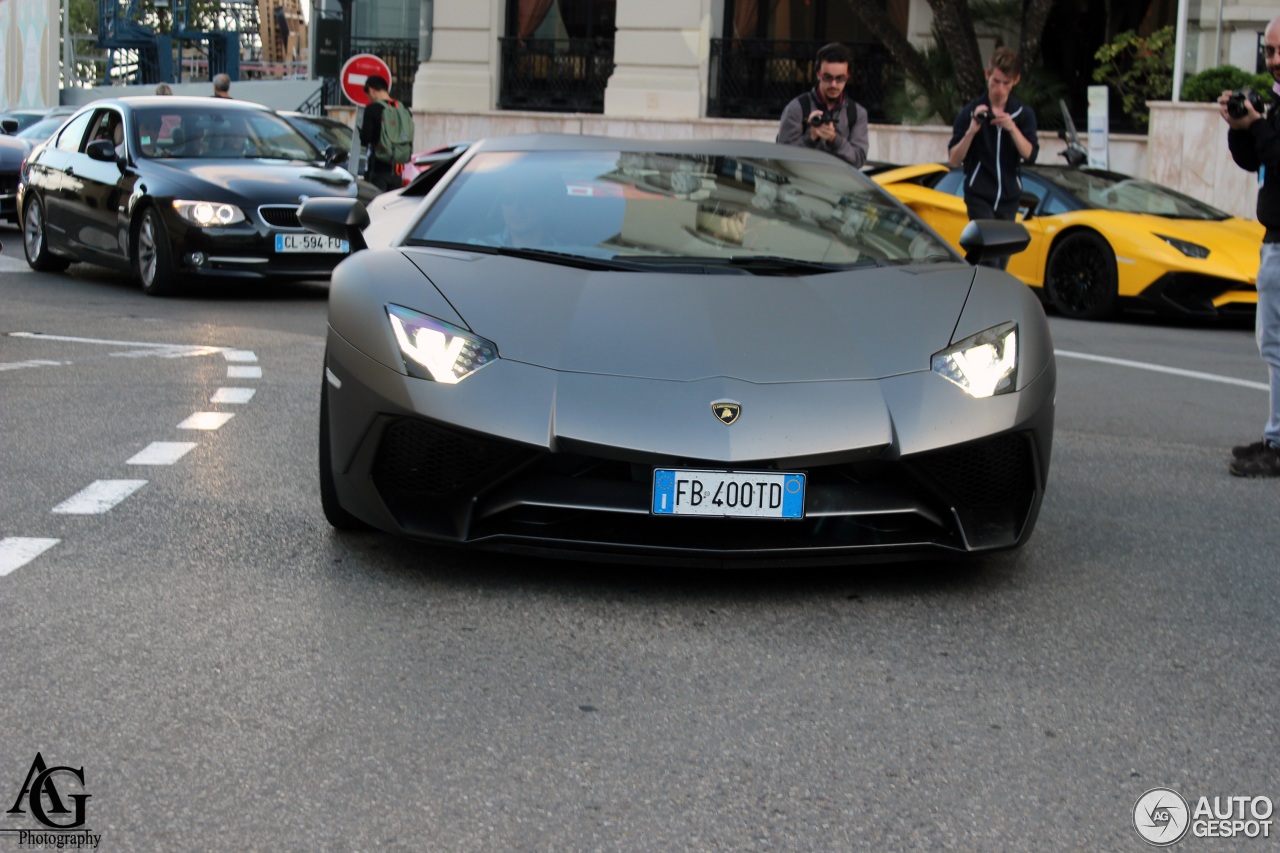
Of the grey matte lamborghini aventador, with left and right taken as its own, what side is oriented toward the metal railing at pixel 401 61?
back

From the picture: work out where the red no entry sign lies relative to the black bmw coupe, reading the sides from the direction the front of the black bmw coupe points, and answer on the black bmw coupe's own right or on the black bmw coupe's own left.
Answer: on the black bmw coupe's own left

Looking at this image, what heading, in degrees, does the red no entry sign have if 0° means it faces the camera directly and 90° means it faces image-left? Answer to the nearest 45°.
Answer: approximately 0°

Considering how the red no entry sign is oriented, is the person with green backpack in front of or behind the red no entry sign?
in front

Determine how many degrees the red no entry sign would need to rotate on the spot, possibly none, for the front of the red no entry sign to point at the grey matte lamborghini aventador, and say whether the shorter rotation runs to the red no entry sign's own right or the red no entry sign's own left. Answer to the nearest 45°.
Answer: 0° — it already faces it

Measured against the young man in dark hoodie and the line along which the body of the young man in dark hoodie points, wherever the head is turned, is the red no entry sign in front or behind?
behind

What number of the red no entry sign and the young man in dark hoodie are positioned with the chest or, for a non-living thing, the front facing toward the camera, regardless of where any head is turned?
2

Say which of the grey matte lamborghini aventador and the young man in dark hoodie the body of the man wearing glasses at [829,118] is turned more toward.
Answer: the grey matte lamborghini aventador
